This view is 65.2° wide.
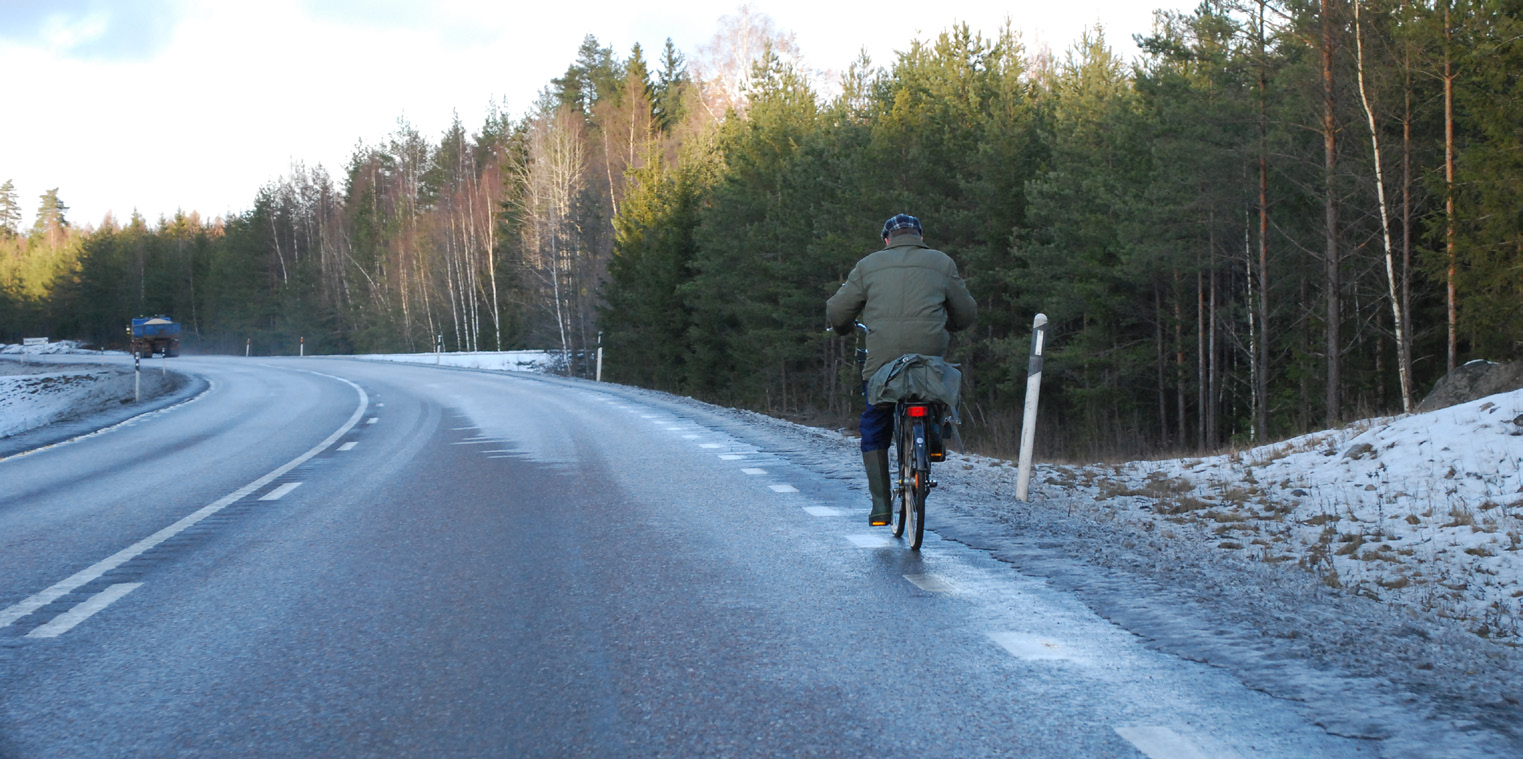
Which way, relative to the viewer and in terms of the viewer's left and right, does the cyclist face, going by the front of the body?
facing away from the viewer

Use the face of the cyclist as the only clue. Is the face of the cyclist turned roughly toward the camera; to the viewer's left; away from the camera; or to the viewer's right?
away from the camera

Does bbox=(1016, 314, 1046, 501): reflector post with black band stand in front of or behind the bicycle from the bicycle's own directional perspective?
in front

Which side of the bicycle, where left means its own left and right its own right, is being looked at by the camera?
back

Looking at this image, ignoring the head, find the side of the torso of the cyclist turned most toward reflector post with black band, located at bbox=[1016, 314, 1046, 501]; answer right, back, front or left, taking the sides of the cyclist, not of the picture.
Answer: front
